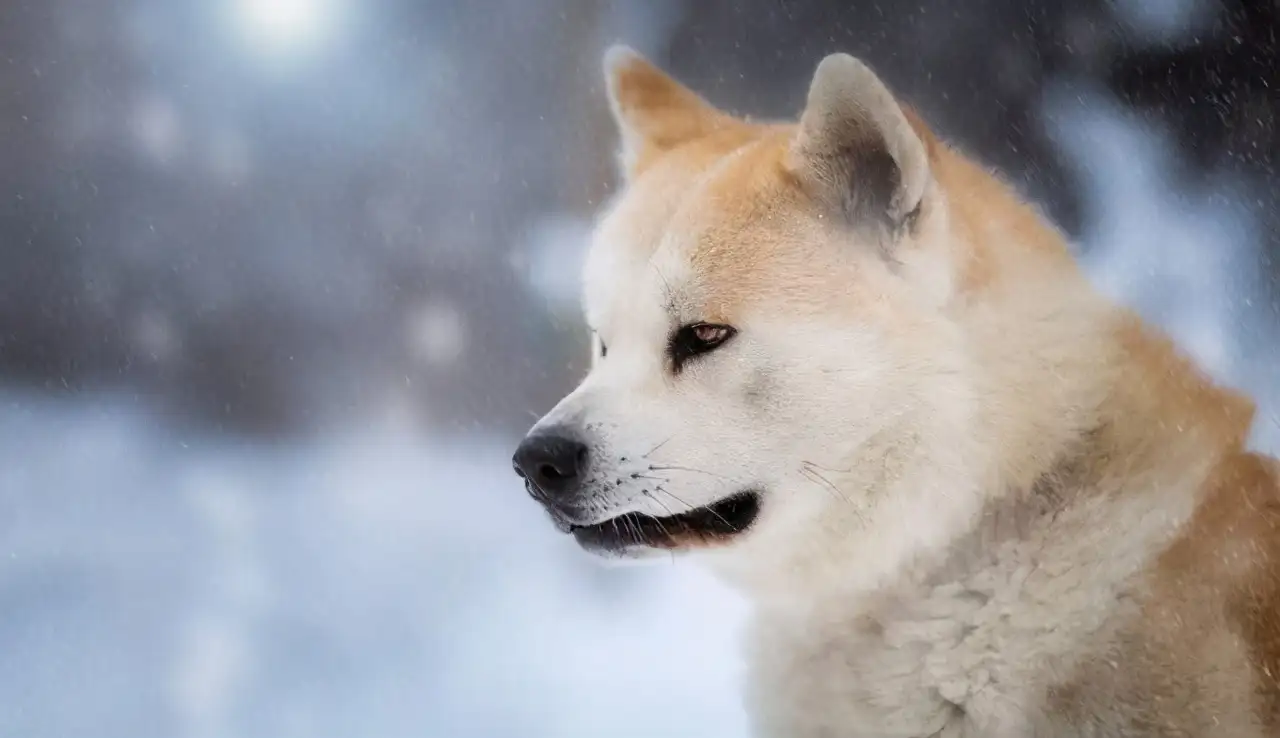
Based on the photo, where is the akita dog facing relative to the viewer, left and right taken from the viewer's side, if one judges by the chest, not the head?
facing the viewer and to the left of the viewer
